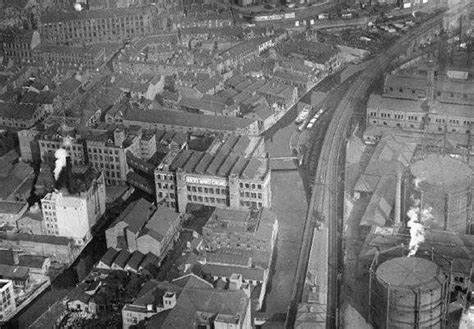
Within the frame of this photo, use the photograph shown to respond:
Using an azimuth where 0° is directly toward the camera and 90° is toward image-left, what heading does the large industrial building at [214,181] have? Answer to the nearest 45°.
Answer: approximately 0°

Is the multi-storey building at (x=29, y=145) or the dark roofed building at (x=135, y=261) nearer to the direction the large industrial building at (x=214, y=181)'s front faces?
the dark roofed building

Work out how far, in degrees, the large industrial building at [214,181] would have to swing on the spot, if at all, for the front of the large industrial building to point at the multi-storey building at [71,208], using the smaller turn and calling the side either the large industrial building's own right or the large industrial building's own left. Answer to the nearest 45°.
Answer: approximately 90° to the large industrial building's own right

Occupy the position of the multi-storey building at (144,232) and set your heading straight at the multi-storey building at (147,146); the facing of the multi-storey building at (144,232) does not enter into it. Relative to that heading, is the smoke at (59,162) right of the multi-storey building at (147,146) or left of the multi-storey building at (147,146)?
left

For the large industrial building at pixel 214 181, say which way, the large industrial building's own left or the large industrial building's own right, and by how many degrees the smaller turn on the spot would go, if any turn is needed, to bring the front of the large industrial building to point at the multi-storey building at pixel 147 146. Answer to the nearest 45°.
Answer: approximately 135° to the large industrial building's own right

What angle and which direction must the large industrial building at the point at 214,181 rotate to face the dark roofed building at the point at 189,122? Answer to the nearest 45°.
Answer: approximately 180°

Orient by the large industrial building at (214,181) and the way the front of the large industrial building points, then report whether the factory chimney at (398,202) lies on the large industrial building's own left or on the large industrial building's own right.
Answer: on the large industrial building's own left

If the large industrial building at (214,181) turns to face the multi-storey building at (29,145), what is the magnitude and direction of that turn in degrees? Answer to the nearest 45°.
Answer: approximately 135° to its right

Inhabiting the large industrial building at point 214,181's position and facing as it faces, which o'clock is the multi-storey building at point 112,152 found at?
The multi-storey building is roughly at 4 o'clock from the large industrial building.

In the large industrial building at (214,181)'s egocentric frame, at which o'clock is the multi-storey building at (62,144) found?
The multi-storey building is roughly at 4 o'clock from the large industrial building.

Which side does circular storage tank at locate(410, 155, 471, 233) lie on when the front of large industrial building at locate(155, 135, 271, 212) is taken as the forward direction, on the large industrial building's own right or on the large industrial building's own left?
on the large industrial building's own left
